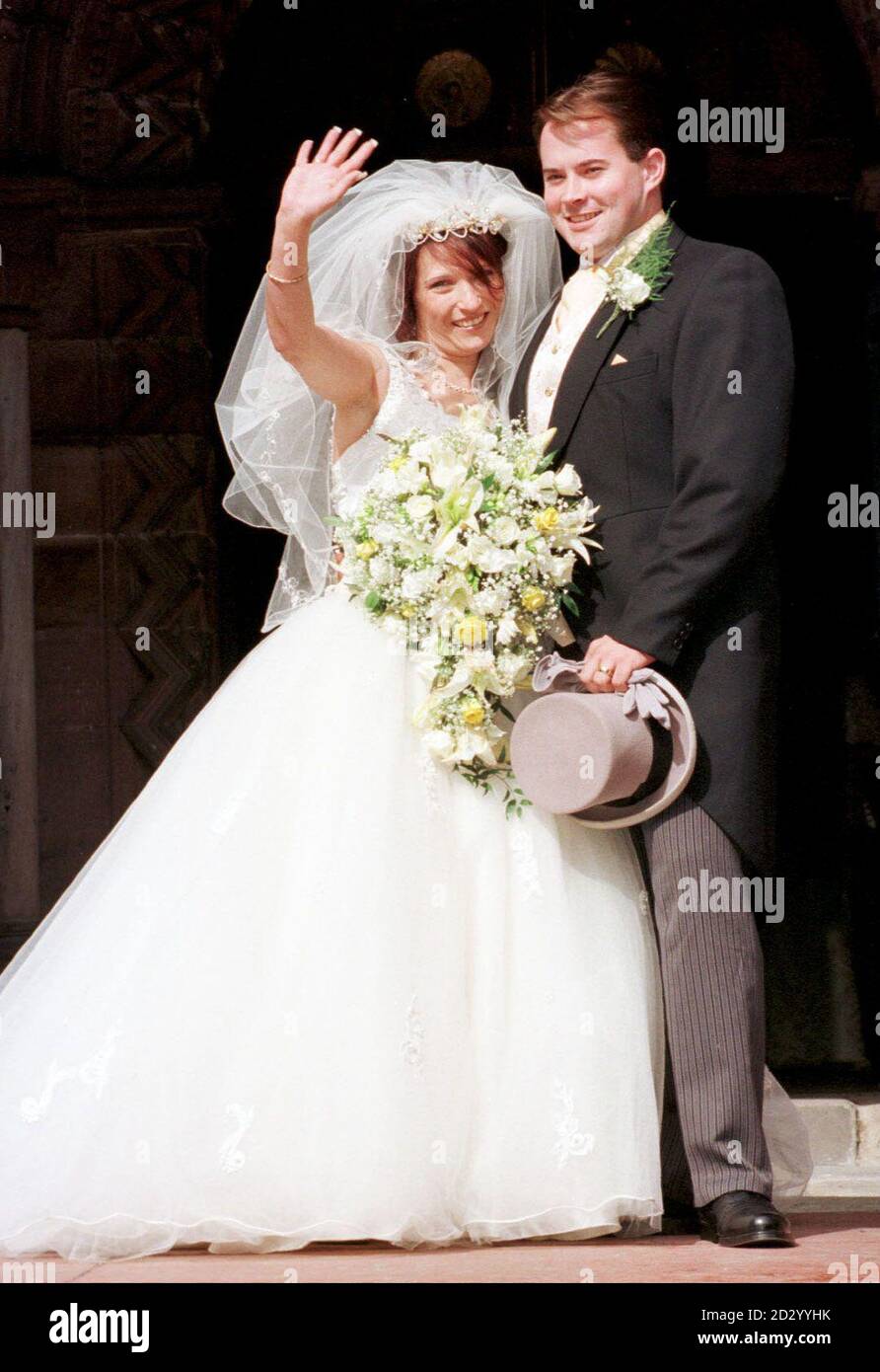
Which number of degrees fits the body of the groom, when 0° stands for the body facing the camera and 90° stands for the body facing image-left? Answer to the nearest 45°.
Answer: approximately 45°

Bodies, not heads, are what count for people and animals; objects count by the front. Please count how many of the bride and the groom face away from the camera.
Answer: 0
